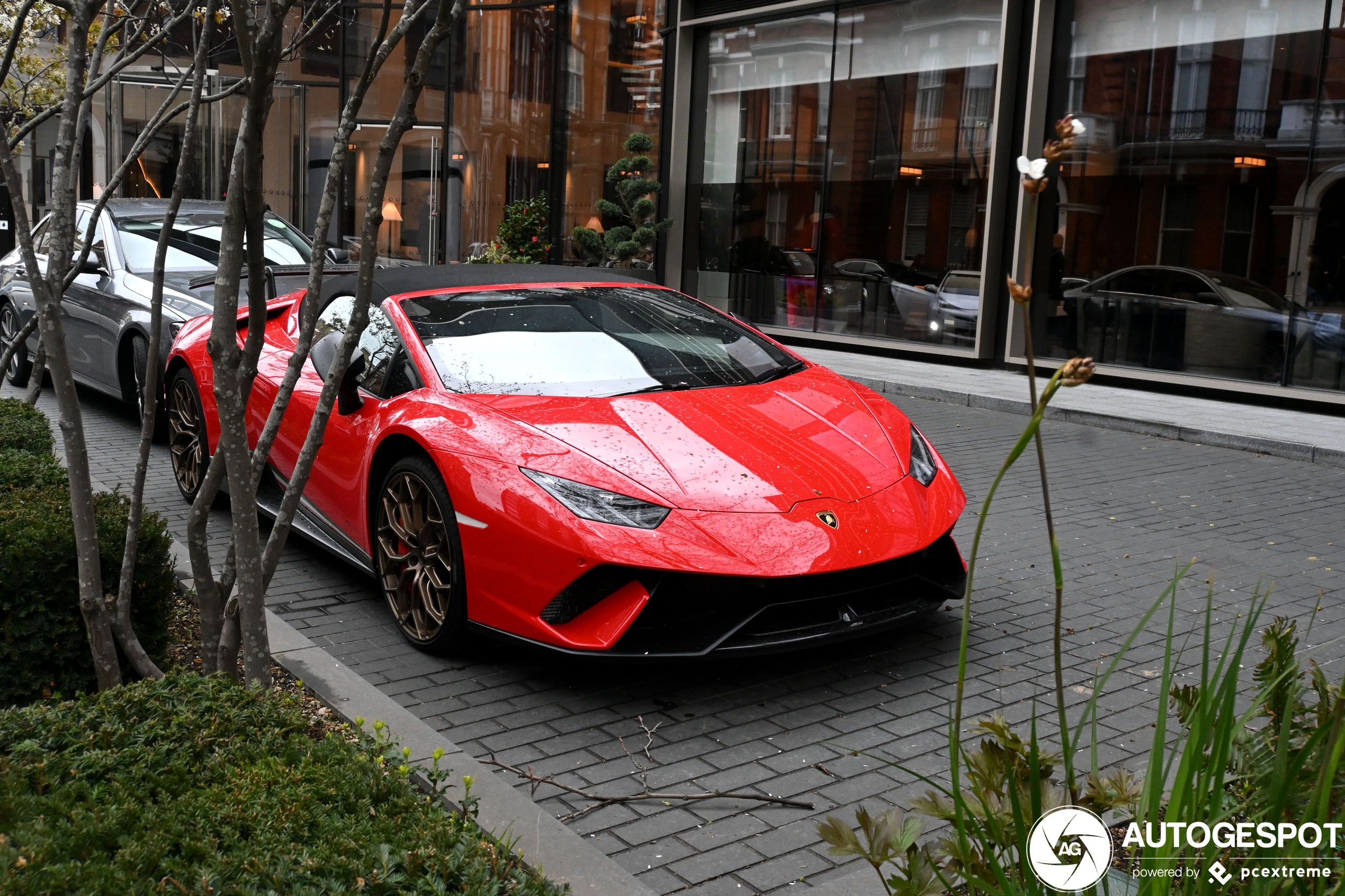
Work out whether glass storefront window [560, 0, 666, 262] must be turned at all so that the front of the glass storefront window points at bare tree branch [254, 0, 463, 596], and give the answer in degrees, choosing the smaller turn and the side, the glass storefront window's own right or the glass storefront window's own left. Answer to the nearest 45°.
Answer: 0° — it already faces it

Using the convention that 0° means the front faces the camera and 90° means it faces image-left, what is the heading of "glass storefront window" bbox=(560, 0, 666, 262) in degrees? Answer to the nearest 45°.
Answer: approximately 0°

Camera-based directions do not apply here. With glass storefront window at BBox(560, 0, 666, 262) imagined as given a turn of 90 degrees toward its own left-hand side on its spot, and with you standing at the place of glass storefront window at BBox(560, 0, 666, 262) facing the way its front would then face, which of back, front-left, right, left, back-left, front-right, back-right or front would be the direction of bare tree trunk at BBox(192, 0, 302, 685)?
right

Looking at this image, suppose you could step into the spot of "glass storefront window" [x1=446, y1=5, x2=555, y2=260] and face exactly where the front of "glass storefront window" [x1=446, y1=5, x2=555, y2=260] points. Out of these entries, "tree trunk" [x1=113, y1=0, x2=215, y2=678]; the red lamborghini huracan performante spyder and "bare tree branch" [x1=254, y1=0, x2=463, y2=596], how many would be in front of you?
3

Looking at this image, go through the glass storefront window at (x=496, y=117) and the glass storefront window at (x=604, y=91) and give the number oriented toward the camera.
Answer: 2

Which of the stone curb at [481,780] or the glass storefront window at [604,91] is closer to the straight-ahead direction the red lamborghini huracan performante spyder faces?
the stone curb

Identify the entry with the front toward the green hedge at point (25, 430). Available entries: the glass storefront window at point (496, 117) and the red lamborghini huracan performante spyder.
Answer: the glass storefront window

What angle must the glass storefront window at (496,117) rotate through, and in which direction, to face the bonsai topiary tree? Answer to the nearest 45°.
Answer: approximately 45° to its left

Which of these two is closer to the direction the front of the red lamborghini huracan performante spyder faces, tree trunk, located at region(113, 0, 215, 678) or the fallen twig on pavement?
the fallen twig on pavement

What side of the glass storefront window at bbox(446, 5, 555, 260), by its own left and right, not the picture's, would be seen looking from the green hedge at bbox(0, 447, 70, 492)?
front

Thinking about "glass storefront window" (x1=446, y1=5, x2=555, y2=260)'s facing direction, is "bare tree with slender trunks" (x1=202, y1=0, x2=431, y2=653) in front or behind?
in front

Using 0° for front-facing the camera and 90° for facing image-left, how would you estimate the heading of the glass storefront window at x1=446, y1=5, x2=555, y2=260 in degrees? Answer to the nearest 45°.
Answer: approximately 0°

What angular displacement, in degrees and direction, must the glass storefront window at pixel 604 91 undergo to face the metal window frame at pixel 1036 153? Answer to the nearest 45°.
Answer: approximately 45° to its left

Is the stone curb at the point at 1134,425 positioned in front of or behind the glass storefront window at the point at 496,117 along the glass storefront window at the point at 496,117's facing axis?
in front

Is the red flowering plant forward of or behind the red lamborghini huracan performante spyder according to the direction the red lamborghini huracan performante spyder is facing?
behind

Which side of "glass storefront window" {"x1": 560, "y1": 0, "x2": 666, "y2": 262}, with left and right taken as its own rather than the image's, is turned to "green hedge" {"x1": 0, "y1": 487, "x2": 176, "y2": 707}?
front
